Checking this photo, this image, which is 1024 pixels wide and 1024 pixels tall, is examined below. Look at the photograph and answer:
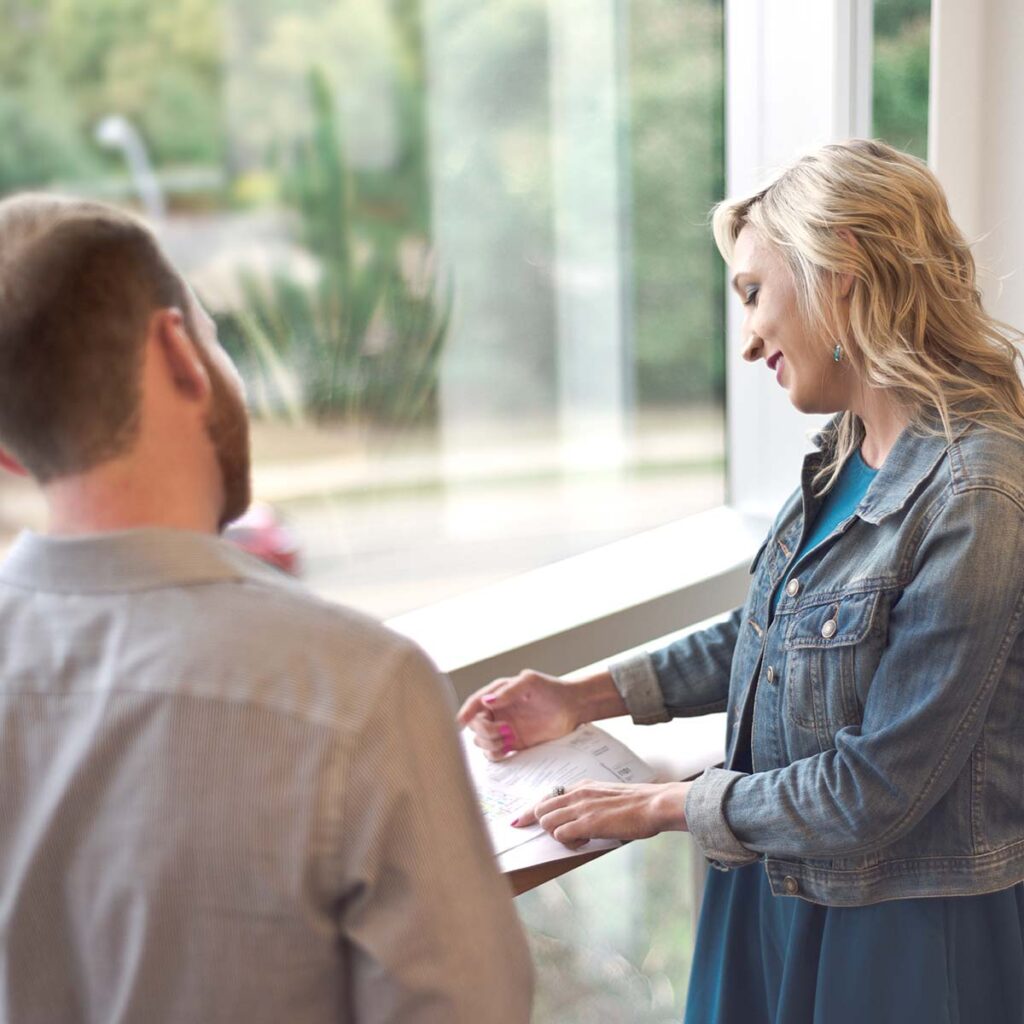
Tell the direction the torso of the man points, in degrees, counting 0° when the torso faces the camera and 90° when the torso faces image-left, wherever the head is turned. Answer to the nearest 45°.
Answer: approximately 225°

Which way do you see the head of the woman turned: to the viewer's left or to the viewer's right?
to the viewer's left

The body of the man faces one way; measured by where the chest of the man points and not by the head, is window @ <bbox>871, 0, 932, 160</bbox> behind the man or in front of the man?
in front

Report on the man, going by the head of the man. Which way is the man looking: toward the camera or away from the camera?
away from the camera
